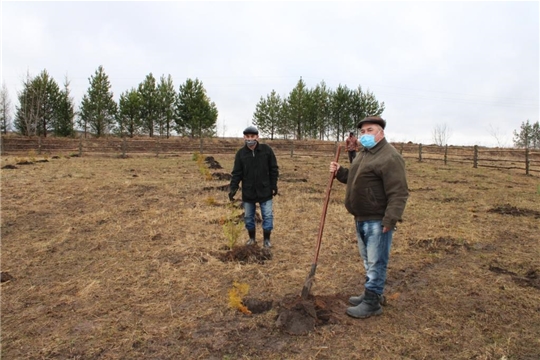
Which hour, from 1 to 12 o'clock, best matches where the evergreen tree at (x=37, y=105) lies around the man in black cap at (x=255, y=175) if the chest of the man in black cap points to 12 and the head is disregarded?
The evergreen tree is roughly at 5 o'clock from the man in black cap.

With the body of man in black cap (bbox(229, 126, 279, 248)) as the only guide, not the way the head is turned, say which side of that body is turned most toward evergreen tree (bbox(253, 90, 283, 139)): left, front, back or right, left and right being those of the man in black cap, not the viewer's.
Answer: back

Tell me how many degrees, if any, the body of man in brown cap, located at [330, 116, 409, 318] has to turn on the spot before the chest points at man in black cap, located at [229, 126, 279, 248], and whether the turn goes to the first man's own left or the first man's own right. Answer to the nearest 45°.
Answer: approximately 90° to the first man's own right

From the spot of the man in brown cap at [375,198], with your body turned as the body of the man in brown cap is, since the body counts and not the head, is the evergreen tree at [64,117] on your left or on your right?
on your right

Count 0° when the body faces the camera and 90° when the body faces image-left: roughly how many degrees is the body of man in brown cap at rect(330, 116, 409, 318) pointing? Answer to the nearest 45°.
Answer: approximately 45°

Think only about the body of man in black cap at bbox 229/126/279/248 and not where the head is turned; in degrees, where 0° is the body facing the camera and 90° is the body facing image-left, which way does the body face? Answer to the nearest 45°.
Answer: approximately 0°

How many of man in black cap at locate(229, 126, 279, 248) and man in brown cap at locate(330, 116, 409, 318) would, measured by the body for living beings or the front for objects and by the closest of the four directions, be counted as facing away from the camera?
0

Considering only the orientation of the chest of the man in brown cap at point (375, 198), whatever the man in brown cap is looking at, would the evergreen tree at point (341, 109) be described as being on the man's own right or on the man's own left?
on the man's own right

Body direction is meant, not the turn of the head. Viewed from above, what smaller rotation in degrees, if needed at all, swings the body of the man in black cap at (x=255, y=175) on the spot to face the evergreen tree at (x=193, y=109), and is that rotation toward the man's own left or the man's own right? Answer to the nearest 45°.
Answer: approximately 180°
